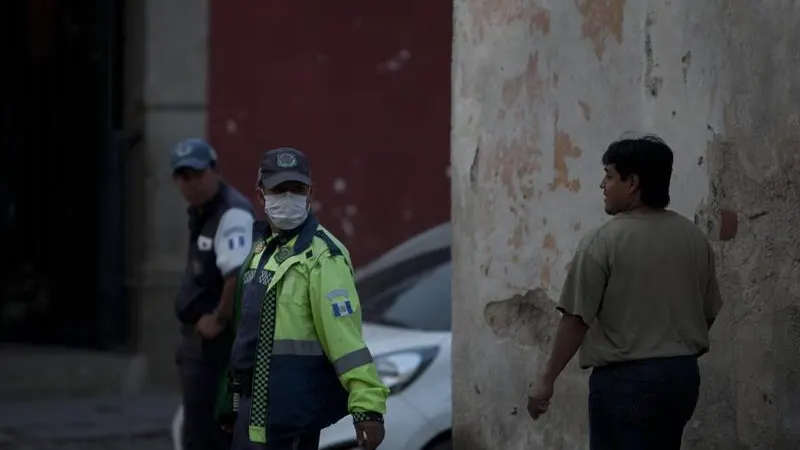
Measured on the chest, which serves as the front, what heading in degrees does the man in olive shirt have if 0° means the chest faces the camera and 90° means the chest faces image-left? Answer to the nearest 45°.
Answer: approximately 135°

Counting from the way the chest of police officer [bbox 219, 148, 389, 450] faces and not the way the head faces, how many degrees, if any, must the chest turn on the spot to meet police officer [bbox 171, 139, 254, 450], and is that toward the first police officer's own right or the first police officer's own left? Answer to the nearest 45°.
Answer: approximately 135° to the first police officer's own right

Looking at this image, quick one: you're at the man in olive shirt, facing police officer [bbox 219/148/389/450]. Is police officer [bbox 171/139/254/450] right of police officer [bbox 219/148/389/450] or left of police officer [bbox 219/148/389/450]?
right

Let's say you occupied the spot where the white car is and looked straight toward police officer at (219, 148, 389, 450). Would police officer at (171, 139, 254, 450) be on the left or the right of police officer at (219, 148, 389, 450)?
right

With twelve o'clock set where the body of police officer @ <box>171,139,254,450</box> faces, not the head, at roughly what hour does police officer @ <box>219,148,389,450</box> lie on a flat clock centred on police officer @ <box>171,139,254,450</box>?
police officer @ <box>219,148,389,450</box> is roughly at 10 o'clock from police officer @ <box>171,139,254,450</box>.

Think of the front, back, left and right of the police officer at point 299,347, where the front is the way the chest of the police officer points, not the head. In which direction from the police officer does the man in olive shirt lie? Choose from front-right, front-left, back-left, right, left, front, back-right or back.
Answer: back-left

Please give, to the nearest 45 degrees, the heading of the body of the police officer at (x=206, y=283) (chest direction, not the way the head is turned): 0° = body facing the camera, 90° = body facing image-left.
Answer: approximately 45°

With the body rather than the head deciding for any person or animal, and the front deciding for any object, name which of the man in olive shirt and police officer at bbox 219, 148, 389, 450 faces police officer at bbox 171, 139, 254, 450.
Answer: the man in olive shirt

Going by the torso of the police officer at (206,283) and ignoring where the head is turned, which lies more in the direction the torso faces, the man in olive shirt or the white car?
the man in olive shirt

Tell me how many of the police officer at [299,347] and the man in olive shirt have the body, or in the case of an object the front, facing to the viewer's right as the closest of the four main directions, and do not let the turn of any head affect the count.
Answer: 0
